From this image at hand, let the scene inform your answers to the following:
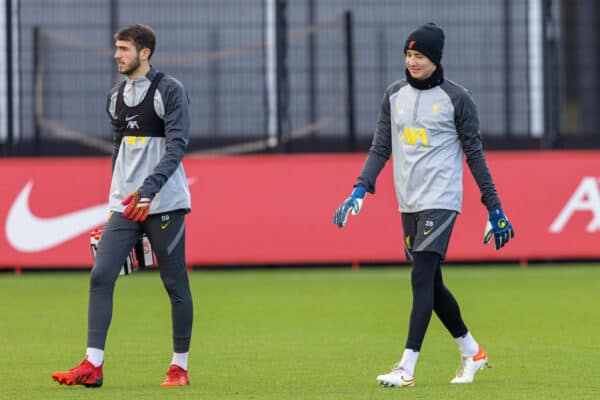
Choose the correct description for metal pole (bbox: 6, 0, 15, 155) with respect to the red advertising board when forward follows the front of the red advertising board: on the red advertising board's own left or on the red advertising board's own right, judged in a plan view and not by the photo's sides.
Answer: on the red advertising board's own right

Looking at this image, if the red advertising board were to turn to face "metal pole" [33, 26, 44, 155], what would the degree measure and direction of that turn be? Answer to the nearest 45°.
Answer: approximately 135° to its right

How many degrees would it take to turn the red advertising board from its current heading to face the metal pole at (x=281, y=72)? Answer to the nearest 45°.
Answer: approximately 180°

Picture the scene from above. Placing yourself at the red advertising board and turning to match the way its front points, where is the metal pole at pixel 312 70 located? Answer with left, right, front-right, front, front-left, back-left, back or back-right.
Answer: back

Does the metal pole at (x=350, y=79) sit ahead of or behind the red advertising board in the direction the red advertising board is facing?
behind

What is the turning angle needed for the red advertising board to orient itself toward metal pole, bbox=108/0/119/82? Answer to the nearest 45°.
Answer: approximately 135° to its right

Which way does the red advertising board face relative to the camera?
toward the camera
